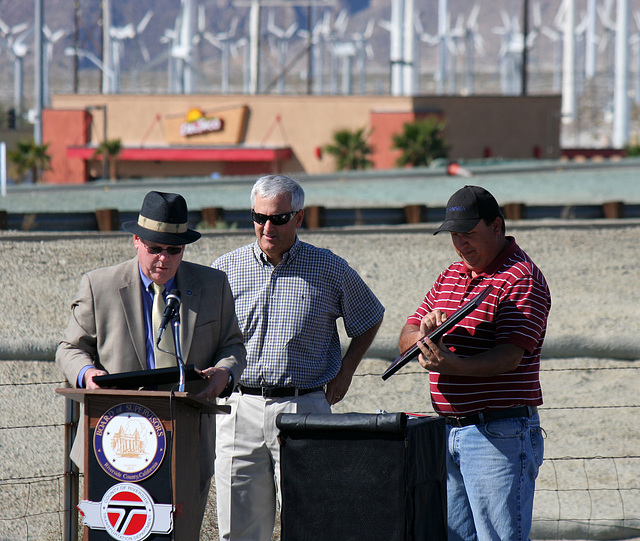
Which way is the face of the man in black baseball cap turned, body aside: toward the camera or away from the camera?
toward the camera

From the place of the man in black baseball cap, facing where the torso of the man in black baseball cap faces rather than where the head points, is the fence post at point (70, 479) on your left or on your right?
on your right

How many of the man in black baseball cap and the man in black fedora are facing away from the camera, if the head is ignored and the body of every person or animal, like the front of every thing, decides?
0

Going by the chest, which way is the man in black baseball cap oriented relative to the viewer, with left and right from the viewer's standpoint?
facing the viewer and to the left of the viewer

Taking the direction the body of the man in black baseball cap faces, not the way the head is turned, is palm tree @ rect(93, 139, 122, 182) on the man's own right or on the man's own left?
on the man's own right

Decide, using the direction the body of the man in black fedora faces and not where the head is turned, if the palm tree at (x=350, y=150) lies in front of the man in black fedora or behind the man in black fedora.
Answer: behind

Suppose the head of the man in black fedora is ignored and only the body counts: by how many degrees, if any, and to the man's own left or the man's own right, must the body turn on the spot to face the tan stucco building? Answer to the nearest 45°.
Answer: approximately 180°

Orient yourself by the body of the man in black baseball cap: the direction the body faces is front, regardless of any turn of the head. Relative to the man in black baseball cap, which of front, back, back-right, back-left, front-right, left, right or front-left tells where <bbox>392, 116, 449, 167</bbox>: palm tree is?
back-right

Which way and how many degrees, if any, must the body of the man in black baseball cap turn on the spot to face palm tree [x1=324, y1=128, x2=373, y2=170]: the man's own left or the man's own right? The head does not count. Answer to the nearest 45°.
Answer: approximately 135° to the man's own right

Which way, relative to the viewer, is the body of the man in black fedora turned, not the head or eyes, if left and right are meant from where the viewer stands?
facing the viewer

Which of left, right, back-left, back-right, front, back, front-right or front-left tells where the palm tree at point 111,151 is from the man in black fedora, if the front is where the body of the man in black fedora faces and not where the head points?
back

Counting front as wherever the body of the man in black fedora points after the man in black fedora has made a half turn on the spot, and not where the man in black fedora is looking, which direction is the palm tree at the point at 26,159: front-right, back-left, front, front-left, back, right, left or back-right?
front

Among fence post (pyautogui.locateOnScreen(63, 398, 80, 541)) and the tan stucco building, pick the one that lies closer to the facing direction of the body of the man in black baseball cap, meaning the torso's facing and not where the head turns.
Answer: the fence post

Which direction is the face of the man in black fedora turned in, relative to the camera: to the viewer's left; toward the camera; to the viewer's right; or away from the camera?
toward the camera
